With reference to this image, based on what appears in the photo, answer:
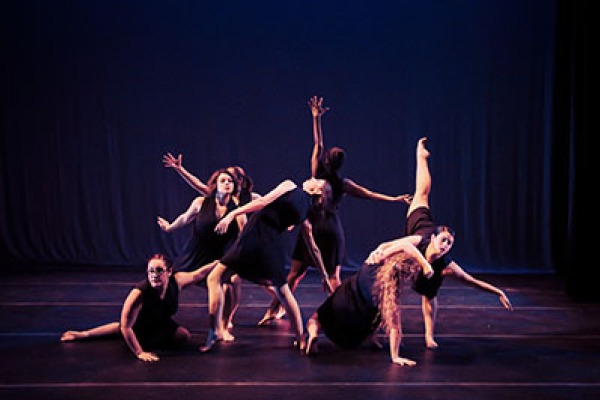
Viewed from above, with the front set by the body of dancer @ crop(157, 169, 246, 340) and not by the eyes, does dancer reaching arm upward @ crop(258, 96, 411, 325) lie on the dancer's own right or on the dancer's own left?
on the dancer's own left

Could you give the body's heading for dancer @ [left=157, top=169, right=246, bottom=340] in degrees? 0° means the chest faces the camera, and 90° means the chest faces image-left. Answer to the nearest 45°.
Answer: approximately 315°
